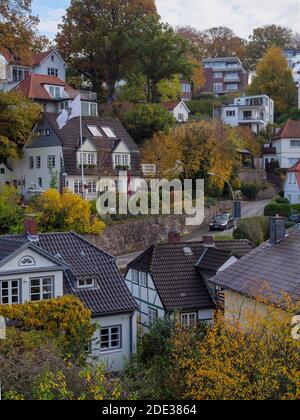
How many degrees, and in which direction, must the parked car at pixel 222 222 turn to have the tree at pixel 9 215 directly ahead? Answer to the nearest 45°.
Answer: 0° — it already faces it

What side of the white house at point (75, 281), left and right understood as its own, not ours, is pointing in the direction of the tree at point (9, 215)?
back

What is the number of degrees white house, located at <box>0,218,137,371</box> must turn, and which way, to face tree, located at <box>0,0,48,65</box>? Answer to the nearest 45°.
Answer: approximately 180°

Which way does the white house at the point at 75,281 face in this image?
toward the camera

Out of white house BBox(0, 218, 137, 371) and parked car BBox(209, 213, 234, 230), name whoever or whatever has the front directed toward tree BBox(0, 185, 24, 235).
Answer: the parked car

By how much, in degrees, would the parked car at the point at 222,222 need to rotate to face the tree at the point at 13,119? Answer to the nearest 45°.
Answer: approximately 45° to its right

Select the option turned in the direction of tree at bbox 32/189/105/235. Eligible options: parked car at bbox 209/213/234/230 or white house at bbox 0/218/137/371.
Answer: the parked car

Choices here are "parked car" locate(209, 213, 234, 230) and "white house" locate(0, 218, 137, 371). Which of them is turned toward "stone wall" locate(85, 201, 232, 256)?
the parked car

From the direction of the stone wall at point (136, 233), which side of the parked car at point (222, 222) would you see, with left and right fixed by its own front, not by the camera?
front

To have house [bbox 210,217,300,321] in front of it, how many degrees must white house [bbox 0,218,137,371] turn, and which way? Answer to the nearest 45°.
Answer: approximately 90° to its left

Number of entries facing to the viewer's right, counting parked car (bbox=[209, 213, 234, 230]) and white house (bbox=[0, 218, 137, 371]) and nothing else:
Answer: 0

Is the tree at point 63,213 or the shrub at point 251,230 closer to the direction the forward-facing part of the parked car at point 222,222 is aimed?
the tree

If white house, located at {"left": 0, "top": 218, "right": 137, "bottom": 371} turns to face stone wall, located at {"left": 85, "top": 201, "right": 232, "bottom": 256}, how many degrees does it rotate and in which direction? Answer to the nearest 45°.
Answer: approximately 180°

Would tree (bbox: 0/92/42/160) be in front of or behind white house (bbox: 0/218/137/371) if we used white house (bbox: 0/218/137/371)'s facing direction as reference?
behind

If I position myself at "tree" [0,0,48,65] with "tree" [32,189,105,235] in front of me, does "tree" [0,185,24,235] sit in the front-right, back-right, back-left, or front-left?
front-right

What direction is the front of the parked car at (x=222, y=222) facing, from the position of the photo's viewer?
facing the viewer and to the left of the viewer

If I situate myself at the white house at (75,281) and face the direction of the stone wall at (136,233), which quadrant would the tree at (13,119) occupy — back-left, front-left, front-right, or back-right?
front-left

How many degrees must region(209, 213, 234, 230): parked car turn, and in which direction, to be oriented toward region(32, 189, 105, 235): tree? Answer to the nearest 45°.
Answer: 0° — it already faces it

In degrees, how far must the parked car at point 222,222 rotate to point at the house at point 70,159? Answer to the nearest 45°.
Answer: approximately 45° to its right
